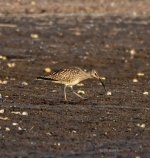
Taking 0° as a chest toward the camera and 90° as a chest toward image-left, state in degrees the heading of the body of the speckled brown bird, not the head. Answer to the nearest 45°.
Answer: approximately 270°

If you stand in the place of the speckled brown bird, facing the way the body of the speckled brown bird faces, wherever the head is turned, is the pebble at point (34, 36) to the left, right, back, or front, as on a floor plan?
left
